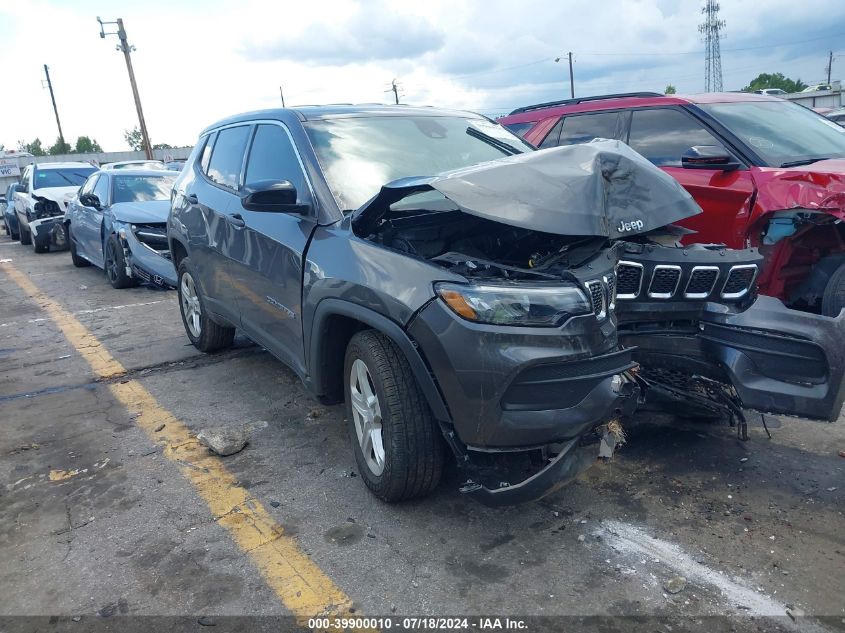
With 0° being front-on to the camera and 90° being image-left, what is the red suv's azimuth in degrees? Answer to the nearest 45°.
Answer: approximately 315°

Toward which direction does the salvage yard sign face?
toward the camera

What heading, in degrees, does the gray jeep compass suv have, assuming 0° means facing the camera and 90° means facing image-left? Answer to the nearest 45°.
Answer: approximately 315°

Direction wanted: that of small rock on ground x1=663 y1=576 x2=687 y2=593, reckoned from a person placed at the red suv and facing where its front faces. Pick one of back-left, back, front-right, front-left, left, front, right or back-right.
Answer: front-right

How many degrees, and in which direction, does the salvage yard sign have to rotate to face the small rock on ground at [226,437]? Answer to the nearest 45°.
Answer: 0° — it already faces it

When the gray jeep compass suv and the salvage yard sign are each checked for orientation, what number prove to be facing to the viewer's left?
0

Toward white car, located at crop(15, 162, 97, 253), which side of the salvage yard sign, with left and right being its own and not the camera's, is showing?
front

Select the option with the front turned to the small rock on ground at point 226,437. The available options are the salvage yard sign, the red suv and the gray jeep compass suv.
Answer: the salvage yard sign

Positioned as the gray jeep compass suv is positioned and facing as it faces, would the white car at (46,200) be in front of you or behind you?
behind

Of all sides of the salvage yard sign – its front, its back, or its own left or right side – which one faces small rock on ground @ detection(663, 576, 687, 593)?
front
